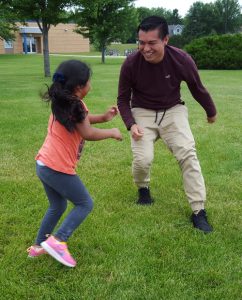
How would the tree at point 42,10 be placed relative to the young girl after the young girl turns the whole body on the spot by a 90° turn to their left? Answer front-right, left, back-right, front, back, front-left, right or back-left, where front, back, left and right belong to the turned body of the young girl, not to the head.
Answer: front

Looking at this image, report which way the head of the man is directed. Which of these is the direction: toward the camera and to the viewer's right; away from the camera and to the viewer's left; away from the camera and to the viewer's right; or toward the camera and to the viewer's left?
toward the camera and to the viewer's left

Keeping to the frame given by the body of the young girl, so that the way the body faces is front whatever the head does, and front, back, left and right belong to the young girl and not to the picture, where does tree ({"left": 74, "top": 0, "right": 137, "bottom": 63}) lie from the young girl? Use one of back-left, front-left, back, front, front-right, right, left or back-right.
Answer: left

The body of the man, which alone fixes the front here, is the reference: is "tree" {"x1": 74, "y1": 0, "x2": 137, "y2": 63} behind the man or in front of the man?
behind

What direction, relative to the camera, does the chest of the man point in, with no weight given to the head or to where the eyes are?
toward the camera

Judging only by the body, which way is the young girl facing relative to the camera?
to the viewer's right

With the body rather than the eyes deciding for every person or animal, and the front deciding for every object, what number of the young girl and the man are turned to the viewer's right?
1

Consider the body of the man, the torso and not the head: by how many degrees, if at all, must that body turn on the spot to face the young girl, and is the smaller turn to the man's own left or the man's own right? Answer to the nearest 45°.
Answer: approximately 45° to the man's own right

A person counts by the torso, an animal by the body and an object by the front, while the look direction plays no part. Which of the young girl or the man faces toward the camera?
the man

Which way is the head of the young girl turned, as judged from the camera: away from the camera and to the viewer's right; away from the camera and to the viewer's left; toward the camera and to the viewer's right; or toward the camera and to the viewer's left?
away from the camera and to the viewer's right

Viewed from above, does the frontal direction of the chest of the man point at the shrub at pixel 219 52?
no
